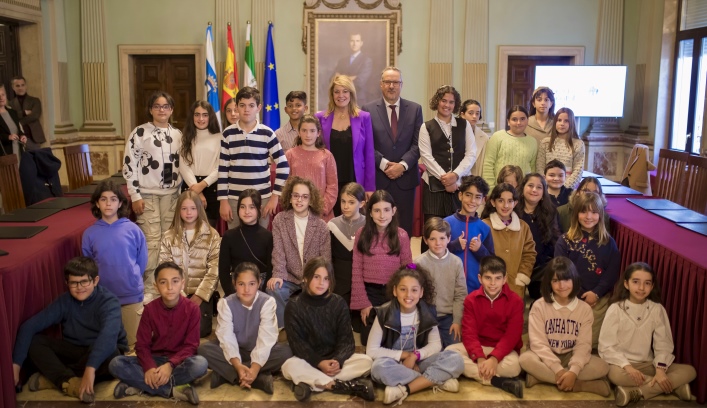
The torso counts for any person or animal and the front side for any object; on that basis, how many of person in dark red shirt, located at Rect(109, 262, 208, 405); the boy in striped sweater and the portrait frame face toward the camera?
3

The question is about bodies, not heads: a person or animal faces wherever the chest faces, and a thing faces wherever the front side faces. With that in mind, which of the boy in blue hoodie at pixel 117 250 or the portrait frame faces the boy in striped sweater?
the portrait frame

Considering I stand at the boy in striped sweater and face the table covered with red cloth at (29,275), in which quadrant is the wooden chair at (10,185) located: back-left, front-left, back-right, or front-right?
front-right

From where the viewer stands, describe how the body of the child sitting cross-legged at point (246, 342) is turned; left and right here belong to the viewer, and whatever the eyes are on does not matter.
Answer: facing the viewer

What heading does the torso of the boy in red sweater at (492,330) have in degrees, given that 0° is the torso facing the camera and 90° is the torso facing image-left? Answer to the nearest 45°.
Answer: approximately 0°

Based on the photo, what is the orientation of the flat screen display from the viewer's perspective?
toward the camera

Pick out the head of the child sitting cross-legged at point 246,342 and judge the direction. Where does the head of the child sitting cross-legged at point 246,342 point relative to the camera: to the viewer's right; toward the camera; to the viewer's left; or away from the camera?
toward the camera

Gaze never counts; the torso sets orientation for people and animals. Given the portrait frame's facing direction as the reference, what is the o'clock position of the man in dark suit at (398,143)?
The man in dark suit is roughly at 12 o'clock from the portrait frame.

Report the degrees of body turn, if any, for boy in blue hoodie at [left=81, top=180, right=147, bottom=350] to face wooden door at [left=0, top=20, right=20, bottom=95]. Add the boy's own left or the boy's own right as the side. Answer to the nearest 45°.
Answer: approximately 180°

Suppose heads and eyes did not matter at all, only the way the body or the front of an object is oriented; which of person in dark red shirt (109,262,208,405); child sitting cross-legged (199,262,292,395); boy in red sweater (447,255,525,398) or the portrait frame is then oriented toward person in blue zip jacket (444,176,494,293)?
the portrait frame

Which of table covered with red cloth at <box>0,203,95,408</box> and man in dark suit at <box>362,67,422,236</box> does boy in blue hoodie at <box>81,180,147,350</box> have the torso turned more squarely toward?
the table covered with red cloth

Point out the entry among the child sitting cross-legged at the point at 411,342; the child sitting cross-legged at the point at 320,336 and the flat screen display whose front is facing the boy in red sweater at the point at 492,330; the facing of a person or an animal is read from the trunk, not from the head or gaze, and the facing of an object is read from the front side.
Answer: the flat screen display

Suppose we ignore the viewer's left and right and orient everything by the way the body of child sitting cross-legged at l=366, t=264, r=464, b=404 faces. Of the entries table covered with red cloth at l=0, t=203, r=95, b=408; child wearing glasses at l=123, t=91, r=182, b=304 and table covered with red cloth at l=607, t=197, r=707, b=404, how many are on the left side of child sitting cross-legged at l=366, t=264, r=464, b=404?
1

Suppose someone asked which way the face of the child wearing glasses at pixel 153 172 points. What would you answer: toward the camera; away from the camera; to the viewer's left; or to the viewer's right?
toward the camera

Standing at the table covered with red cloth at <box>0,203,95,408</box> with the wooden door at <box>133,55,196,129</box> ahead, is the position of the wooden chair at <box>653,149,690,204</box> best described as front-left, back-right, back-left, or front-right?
front-right

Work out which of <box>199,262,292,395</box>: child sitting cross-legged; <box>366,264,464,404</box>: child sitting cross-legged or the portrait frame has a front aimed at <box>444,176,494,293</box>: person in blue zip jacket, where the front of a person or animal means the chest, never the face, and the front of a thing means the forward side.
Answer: the portrait frame

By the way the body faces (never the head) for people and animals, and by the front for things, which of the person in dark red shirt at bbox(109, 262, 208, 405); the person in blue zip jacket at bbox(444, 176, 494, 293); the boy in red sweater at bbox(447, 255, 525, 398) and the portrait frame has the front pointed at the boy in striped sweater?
the portrait frame

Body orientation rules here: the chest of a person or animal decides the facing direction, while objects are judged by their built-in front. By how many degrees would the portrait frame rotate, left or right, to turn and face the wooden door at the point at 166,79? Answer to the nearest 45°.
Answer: approximately 90° to its right

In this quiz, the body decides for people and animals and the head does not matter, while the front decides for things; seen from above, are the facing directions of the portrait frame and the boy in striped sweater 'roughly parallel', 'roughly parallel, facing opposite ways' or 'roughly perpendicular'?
roughly parallel

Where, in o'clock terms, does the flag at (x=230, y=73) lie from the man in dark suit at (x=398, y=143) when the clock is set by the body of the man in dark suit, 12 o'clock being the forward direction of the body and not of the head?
The flag is roughly at 5 o'clock from the man in dark suit.
